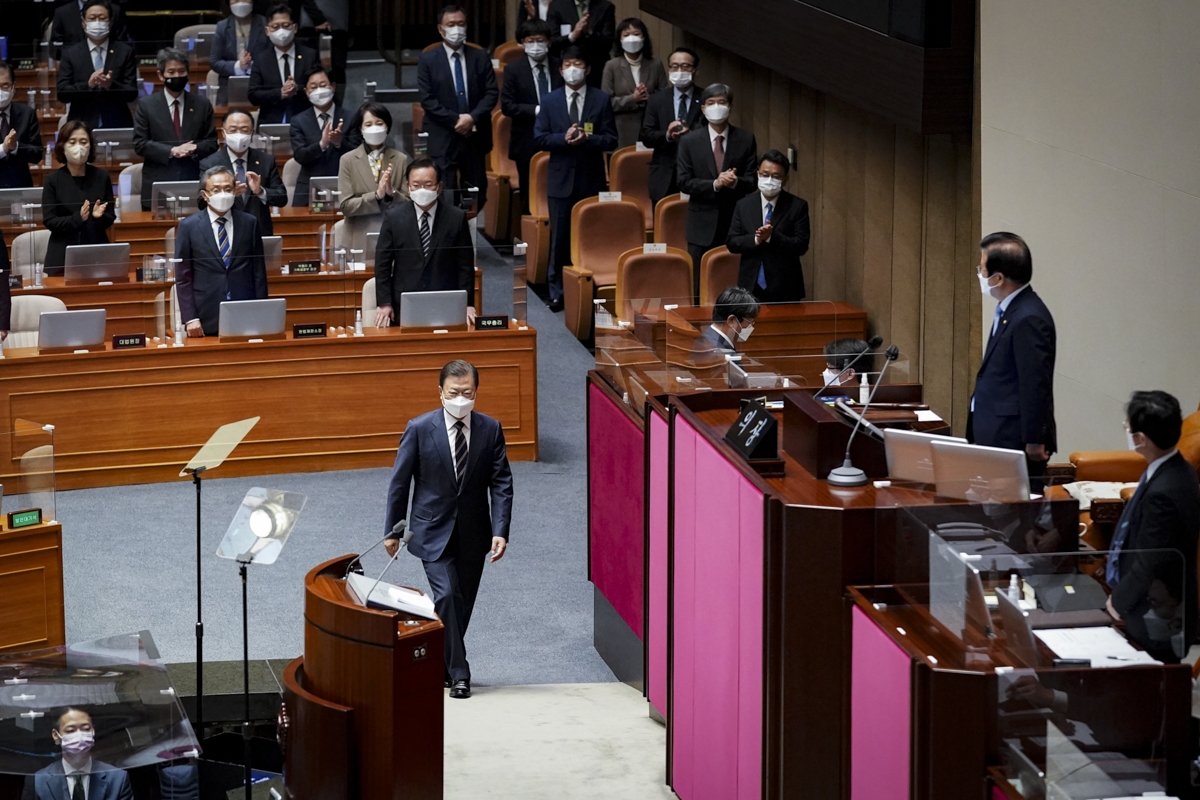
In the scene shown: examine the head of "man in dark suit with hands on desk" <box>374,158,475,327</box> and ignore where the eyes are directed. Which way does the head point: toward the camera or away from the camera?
toward the camera

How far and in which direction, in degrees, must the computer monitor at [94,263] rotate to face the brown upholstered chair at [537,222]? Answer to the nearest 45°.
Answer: approximately 45° to its right

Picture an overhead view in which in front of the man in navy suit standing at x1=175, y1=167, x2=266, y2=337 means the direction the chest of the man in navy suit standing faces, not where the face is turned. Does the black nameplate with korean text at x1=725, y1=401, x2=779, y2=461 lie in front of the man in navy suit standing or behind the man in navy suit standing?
in front

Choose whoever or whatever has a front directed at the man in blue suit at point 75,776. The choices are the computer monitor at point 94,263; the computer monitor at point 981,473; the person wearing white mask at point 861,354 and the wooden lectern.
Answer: the wooden lectern

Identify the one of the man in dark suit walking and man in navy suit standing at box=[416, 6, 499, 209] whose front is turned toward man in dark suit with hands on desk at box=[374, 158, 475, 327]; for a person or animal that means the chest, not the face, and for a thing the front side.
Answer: the man in navy suit standing

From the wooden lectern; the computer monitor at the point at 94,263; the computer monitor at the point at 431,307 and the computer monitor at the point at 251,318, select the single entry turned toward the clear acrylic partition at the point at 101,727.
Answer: the wooden lectern

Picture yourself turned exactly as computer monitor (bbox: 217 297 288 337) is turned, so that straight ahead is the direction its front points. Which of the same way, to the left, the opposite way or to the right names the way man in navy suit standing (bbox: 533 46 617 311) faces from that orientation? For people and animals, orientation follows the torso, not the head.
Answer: the opposite way

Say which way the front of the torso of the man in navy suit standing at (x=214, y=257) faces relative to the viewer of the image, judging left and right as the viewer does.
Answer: facing the viewer

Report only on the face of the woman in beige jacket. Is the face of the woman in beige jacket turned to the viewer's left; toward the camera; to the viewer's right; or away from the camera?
toward the camera

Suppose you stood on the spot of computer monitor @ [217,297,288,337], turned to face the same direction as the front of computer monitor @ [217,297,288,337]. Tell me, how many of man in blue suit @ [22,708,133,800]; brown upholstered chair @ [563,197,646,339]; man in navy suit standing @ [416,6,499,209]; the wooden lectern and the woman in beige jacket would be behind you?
2

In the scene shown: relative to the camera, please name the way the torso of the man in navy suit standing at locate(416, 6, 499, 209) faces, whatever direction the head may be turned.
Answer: toward the camera

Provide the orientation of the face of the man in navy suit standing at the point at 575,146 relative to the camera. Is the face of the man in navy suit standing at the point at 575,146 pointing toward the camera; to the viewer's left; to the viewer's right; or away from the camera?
toward the camera

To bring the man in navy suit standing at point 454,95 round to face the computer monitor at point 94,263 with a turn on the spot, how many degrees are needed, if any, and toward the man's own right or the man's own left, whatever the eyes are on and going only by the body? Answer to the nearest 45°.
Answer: approximately 45° to the man's own right

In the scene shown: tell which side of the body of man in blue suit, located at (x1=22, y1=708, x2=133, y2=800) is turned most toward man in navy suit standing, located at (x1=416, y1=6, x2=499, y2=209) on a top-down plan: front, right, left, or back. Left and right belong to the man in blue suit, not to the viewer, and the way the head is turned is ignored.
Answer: back

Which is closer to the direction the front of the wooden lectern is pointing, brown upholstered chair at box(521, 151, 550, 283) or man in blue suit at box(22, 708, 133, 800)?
the man in blue suit

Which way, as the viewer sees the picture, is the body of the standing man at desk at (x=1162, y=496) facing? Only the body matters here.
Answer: to the viewer's left

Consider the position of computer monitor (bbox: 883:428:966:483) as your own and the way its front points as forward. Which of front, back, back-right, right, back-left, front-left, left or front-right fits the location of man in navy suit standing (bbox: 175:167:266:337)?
left
